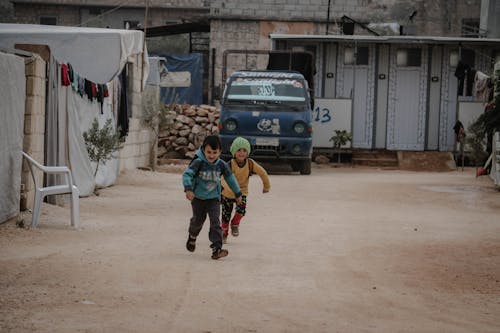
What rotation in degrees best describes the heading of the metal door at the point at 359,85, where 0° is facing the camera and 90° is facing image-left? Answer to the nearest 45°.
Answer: approximately 0°

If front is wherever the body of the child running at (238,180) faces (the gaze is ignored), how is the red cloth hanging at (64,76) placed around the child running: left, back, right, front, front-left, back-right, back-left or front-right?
back-right

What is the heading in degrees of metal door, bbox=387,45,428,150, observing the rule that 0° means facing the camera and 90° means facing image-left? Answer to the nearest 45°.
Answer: approximately 0°

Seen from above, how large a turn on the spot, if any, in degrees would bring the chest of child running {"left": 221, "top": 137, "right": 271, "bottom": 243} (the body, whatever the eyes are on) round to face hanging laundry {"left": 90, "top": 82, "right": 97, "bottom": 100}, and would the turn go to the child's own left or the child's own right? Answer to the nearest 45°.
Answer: approximately 135° to the child's own right

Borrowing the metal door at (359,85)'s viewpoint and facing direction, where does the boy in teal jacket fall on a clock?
The boy in teal jacket is roughly at 12 o'clock from the metal door.

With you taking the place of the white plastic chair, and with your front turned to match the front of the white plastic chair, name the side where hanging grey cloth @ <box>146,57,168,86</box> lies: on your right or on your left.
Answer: on your left

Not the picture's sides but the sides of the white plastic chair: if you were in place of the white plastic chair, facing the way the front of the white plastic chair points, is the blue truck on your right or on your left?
on your left
